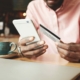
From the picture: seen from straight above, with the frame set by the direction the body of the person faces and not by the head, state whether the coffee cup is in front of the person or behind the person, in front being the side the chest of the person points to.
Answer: in front

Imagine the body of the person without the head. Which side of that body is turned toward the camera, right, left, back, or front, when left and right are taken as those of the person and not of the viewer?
front
